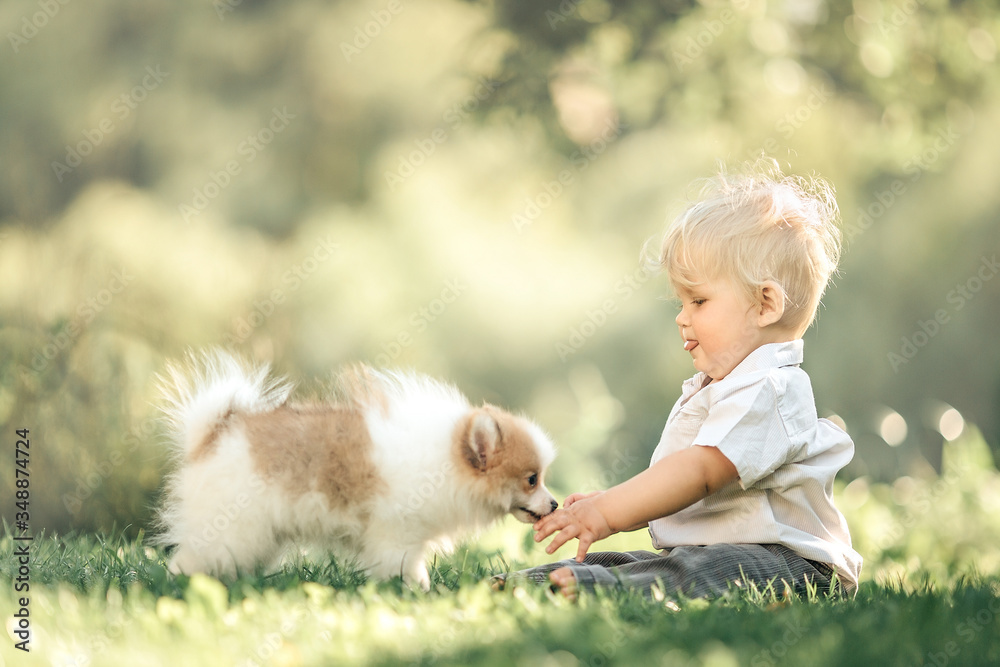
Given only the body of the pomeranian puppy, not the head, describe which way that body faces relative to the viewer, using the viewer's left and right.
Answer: facing to the right of the viewer
